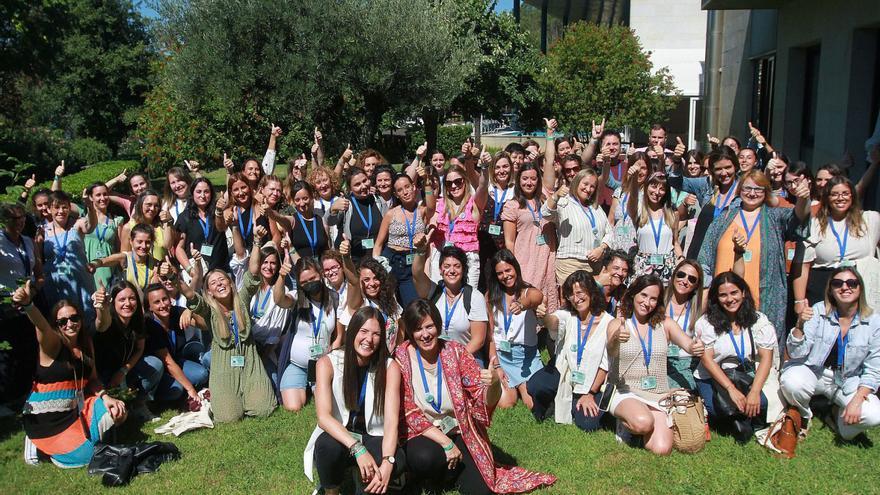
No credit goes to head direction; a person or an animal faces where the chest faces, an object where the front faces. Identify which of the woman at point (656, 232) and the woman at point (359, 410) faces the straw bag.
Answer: the woman at point (656, 232)

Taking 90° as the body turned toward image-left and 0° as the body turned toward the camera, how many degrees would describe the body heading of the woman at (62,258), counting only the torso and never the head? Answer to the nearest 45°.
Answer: approximately 0°

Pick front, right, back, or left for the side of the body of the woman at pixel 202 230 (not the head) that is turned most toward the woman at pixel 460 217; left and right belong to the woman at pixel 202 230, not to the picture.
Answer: left

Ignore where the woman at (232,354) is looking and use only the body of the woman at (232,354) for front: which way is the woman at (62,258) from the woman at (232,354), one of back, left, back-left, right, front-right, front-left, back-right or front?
back-right

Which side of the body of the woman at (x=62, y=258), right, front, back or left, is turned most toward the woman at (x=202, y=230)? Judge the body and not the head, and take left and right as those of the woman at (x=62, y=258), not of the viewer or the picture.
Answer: left

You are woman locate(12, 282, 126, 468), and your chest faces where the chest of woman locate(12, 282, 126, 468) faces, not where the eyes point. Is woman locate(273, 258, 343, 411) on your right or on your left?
on your left

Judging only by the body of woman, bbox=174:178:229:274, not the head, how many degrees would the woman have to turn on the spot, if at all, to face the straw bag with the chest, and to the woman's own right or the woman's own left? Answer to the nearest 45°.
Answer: approximately 45° to the woman's own left

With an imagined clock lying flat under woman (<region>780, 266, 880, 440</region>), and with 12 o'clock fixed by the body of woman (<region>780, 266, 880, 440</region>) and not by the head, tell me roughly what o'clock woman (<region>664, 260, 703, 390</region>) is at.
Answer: woman (<region>664, 260, 703, 390</region>) is roughly at 3 o'clock from woman (<region>780, 266, 880, 440</region>).

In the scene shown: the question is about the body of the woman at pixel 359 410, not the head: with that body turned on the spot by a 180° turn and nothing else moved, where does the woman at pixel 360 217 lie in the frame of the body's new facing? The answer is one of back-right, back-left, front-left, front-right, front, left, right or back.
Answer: front

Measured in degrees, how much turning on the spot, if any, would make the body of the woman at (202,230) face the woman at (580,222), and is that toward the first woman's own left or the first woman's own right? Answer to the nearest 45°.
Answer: approximately 45° to the first woman's own left
